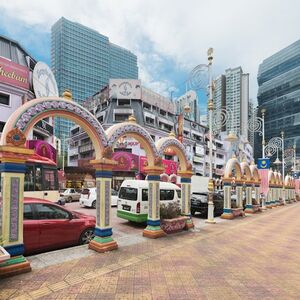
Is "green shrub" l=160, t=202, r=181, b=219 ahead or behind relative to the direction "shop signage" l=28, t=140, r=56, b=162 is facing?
ahead

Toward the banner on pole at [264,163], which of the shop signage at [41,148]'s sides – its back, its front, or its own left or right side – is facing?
front

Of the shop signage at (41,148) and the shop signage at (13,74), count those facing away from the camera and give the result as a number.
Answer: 0

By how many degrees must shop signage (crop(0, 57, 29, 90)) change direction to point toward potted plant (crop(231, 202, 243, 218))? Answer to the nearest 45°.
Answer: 0° — it already faces it

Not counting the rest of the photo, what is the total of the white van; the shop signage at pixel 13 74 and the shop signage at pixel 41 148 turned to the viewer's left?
0

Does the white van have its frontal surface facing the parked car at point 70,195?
no

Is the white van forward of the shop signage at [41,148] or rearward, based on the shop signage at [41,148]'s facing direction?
forward

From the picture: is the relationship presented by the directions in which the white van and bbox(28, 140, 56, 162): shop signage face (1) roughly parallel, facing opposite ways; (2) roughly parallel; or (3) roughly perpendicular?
roughly perpendicular

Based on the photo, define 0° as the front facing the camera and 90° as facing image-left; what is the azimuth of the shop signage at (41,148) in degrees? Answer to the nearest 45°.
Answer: approximately 315°

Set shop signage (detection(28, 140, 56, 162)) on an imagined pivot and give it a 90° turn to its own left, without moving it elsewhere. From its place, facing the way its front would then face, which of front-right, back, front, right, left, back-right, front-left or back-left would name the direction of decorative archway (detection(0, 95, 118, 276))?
back-right

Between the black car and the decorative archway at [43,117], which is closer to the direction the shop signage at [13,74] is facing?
the decorative archway

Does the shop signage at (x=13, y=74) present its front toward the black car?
yes

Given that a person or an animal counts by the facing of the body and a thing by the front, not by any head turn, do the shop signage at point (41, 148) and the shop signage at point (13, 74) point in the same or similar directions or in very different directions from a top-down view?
same or similar directions

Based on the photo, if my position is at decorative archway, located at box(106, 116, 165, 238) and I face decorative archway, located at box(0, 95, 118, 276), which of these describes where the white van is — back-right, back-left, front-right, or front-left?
back-right
